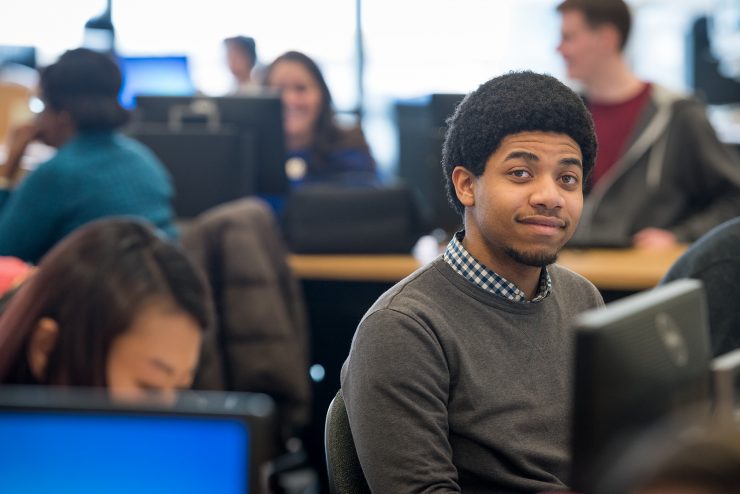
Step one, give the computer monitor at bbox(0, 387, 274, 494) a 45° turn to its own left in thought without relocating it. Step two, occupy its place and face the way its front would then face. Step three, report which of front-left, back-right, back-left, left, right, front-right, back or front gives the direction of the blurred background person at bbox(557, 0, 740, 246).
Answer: left

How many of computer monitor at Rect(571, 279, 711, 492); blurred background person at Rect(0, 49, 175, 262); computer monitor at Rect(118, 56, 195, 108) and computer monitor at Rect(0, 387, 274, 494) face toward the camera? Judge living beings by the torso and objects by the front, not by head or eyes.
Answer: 2

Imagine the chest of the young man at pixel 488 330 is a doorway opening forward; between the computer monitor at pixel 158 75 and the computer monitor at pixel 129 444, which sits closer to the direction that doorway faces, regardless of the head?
the computer monitor at pixel 129 444

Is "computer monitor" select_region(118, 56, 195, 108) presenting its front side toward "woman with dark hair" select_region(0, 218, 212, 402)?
yes

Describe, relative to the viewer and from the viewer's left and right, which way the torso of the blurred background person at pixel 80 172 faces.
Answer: facing away from the viewer and to the left of the viewer

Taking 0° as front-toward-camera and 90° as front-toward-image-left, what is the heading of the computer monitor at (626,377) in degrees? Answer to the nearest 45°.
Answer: approximately 135°

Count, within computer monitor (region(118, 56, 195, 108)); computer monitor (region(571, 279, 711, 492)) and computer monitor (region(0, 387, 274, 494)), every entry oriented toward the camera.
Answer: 2

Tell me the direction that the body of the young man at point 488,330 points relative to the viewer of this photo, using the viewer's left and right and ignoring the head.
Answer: facing the viewer and to the right of the viewer

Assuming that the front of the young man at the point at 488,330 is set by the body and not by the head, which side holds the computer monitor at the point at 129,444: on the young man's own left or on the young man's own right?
on the young man's own right

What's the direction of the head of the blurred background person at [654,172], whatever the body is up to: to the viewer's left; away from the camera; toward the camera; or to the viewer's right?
to the viewer's left

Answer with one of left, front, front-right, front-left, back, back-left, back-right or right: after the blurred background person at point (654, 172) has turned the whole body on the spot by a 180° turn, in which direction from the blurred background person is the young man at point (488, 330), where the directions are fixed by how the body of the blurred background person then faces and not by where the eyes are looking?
back-right
